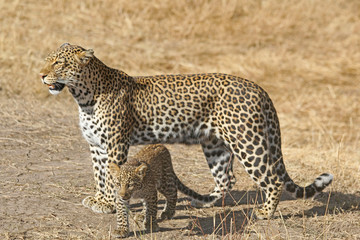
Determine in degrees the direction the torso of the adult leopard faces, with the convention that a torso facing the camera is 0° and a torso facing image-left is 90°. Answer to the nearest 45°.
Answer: approximately 90°

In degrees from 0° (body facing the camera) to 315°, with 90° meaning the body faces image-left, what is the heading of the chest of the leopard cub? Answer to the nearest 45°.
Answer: approximately 45°
